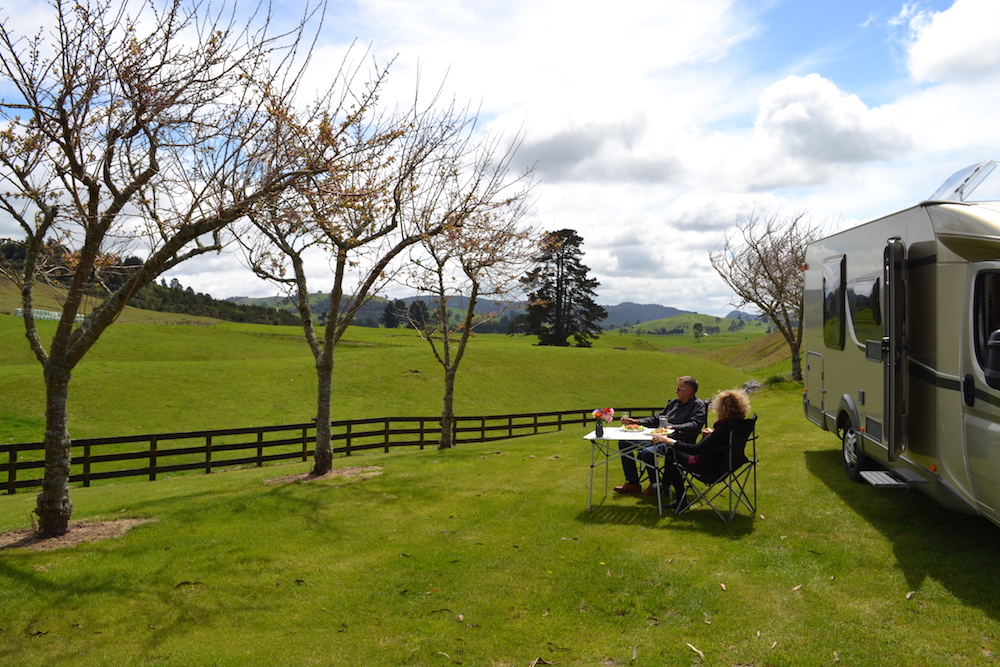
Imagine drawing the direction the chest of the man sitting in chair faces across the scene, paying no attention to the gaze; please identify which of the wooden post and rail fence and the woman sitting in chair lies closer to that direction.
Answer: the wooden post and rail fence

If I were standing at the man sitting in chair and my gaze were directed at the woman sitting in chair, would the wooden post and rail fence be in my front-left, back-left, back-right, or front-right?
back-right

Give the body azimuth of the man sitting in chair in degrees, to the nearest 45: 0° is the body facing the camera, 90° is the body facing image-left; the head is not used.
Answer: approximately 90°

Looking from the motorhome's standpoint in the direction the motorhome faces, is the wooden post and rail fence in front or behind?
behind

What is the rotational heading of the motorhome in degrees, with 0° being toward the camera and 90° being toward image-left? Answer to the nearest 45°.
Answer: approximately 315°

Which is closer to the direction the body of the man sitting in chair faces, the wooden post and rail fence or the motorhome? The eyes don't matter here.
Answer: the wooden post and rail fence

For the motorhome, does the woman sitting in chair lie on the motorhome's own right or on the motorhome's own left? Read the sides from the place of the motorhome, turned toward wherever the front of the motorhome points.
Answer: on the motorhome's own right

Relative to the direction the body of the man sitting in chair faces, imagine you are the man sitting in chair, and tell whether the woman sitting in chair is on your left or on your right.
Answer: on your left

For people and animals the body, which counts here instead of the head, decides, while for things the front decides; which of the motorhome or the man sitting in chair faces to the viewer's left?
the man sitting in chair

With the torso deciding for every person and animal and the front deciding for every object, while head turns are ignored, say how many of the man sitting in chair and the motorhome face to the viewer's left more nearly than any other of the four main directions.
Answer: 1
